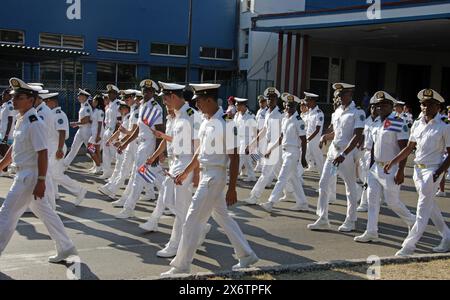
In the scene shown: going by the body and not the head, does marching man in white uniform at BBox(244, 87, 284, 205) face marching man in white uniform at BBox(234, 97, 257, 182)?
no

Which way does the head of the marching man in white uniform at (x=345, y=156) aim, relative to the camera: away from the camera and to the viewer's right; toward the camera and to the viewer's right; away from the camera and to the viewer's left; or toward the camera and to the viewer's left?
toward the camera and to the viewer's left

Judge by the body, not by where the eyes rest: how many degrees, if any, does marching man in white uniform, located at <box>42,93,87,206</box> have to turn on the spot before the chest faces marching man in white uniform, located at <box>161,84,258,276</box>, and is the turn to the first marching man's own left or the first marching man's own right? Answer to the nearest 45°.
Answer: approximately 90° to the first marching man's own left

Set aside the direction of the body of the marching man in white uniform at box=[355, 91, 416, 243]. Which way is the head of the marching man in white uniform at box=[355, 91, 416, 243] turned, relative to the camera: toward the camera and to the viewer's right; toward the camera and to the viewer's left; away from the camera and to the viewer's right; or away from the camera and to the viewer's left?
toward the camera and to the viewer's left

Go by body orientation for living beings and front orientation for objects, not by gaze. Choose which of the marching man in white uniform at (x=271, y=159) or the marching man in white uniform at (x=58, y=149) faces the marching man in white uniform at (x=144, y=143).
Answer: the marching man in white uniform at (x=271, y=159)

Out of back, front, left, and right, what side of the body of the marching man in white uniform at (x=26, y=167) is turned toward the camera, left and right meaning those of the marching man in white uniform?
left

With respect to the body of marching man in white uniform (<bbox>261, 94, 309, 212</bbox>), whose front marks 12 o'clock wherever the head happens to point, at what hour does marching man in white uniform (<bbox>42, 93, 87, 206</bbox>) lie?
marching man in white uniform (<bbox>42, 93, 87, 206</bbox>) is roughly at 1 o'clock from marching man in white uniform (<bbox>261, 94, 309, 212</bbox>).

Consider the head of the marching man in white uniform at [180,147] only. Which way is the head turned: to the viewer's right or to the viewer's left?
to the viewer's left

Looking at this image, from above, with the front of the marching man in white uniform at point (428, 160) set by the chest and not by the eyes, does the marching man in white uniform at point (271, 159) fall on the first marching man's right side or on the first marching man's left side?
on the first marching man's right side

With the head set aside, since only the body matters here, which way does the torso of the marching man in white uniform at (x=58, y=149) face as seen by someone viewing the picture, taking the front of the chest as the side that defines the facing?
to the viewer's left

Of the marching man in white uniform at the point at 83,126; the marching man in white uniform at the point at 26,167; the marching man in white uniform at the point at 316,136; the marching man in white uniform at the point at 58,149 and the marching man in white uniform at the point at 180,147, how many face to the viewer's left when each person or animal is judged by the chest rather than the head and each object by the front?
5

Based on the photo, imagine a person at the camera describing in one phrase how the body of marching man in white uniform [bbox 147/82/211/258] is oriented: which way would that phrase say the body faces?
to the viewer's left

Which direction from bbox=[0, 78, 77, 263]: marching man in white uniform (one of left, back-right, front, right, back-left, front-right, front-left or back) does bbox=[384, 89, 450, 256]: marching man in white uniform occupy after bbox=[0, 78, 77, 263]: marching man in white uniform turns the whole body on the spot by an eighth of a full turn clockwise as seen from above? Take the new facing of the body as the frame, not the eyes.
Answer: back-right

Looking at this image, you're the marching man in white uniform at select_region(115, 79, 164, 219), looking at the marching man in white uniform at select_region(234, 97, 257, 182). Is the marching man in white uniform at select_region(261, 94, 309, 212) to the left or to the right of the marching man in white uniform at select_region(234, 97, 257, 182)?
right

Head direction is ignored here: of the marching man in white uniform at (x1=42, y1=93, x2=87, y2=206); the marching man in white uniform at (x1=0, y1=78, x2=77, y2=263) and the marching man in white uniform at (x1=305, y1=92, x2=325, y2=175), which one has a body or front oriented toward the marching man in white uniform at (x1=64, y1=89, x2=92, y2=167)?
the marching man in white uniform at (x1=305, y1=92, x2=325, y2=175)

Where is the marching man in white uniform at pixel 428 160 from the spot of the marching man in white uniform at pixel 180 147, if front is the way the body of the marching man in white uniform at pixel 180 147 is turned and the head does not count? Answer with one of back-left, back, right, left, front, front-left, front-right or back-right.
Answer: back

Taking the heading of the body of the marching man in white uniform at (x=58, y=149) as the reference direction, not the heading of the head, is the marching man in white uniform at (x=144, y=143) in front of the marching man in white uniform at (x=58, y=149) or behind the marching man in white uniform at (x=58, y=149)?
behind

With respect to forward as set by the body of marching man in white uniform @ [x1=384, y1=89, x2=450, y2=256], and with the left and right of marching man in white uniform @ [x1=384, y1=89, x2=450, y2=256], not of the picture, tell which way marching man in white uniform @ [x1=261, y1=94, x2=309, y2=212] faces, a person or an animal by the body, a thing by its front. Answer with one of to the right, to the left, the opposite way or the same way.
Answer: the same way

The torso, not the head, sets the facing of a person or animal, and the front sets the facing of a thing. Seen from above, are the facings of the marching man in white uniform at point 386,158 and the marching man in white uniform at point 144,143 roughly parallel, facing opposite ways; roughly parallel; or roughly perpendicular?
roughly parallel

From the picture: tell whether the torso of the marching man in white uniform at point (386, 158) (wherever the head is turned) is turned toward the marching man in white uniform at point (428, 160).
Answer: no

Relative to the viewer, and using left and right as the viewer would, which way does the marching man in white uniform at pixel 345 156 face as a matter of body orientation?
facing the viewer and to the left of the viewer

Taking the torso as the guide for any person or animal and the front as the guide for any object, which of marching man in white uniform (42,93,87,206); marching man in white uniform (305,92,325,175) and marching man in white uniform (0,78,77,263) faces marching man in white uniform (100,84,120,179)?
marching man in white uniform (305,92,325,175)

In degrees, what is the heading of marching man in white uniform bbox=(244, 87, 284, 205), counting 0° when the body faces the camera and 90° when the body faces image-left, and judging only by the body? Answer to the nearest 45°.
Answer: approximately 45°
